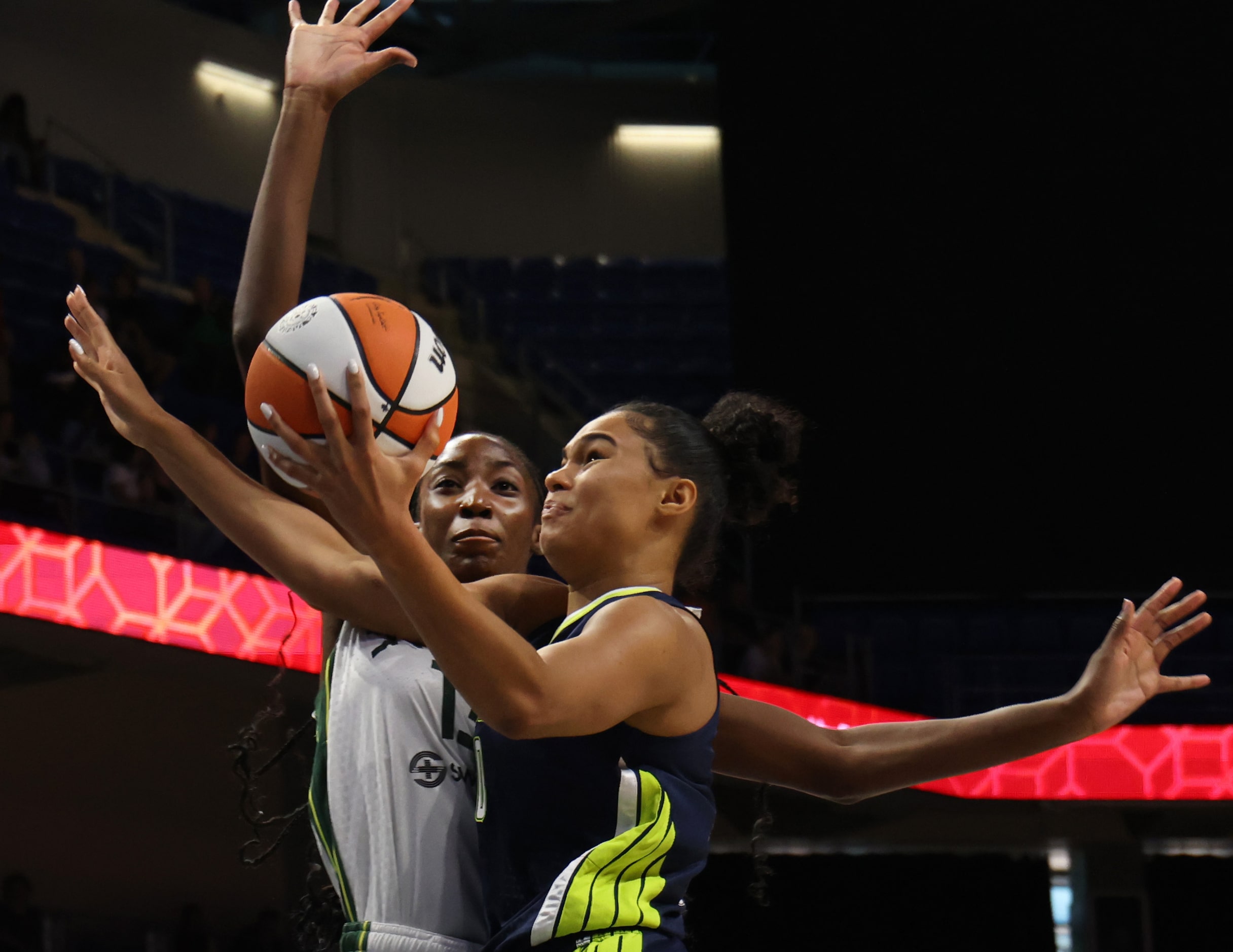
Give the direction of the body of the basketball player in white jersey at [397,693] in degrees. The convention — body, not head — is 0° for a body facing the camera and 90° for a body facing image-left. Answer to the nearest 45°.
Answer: approximately 0°

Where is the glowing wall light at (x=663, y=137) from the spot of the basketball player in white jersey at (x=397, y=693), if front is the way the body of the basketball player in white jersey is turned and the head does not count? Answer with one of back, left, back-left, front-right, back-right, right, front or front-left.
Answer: back

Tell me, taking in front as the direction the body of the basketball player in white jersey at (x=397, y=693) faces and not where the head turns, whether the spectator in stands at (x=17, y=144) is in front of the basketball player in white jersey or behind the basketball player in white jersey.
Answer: behind

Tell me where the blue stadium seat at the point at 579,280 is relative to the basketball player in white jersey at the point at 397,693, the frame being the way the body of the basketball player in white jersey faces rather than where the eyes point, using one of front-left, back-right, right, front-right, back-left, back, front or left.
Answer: back

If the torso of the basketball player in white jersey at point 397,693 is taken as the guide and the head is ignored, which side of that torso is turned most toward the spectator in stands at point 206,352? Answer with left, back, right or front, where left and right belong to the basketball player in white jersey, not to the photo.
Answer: back

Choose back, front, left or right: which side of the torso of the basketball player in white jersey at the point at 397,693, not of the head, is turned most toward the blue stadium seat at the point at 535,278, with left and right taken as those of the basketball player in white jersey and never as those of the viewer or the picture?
back

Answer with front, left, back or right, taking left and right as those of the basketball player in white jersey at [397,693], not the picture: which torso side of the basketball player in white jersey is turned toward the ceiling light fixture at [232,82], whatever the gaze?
back

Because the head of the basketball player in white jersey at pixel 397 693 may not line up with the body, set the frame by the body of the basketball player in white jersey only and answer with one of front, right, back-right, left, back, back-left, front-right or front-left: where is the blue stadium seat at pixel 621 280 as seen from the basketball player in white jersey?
back

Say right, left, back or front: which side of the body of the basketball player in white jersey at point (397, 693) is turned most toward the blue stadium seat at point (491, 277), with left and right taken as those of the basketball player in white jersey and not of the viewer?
back
